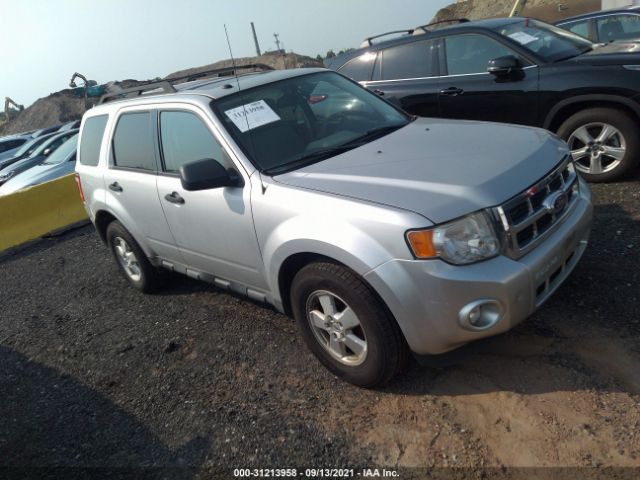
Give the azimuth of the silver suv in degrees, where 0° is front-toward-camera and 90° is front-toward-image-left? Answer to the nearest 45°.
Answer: approximately 315°

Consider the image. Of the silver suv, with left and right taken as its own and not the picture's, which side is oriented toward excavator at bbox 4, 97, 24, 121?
back

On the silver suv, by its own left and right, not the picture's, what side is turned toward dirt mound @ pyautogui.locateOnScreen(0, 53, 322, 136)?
back

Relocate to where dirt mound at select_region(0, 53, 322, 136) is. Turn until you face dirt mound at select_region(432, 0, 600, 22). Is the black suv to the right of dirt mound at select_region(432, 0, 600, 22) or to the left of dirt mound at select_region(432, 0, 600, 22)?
right

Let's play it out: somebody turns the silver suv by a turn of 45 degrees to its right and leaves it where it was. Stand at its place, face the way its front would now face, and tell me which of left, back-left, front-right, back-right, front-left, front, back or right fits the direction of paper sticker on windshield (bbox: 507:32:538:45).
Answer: back-left

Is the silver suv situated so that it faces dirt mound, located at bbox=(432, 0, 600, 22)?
no

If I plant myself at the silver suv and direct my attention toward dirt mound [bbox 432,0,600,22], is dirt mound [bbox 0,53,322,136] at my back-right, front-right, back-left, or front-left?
front-left

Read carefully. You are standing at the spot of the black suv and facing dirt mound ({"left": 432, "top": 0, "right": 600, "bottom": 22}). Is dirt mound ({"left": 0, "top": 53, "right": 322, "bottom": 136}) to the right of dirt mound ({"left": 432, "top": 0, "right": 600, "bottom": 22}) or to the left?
left

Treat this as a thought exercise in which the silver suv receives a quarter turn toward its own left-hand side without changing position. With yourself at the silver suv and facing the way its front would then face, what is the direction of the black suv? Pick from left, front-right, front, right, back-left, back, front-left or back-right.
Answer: front
